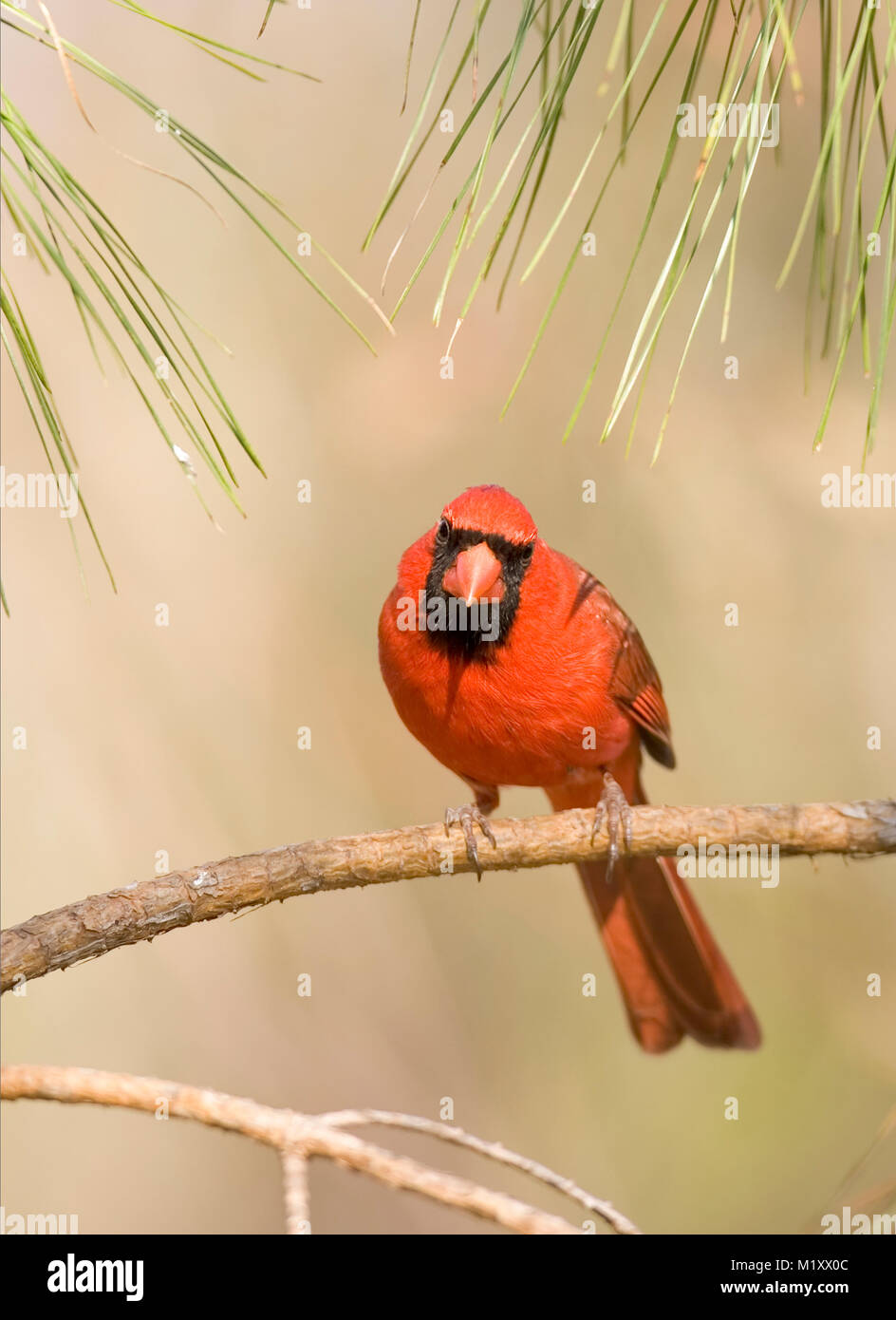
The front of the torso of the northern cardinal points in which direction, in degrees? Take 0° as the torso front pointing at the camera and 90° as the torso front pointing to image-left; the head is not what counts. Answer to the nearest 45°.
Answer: approximately 45°
